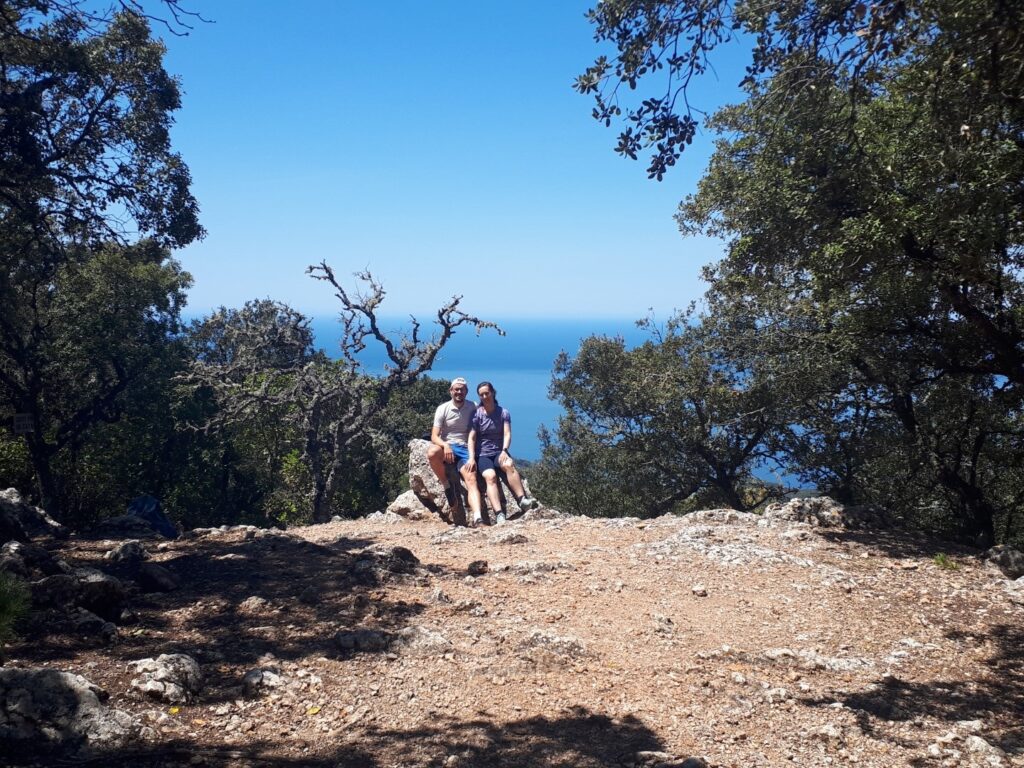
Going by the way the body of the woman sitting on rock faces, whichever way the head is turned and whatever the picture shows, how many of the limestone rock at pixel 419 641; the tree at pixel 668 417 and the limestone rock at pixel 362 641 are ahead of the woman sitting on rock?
2

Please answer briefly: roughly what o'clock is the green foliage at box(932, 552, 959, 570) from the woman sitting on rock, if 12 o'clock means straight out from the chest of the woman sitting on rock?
The green foliage is roughly at 10 o'clock from the woman sitting on rock.

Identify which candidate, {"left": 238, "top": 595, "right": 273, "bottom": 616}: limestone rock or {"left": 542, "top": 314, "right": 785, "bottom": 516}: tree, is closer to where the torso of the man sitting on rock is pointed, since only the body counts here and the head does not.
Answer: the limestone rock

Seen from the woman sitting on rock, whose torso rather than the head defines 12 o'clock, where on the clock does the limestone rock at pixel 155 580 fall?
The limestone rock is roughly at 1 o'clock from the woman sitting on rock.

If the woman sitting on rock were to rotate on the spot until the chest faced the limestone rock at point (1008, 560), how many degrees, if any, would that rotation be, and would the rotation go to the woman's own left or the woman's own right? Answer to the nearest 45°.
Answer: approximately 45° to the woman's own left

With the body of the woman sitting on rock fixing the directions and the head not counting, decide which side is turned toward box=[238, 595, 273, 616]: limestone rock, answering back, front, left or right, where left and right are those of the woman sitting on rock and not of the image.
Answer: front

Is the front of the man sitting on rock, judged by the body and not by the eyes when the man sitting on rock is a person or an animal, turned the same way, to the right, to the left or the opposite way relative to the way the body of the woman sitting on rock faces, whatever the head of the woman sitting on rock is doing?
the same way

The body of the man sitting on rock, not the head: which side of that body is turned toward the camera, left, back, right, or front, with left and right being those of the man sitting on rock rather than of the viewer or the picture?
front

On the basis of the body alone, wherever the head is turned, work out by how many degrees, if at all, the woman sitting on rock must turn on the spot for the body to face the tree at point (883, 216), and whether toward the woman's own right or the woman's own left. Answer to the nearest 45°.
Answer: approximately 45° to the woman's own left

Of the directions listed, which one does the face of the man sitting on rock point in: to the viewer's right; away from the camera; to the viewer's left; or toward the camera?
toward the camera

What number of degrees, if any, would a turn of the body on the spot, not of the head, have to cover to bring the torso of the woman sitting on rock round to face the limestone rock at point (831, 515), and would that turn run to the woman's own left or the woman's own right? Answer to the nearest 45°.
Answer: approximately 90° to the woman's own left

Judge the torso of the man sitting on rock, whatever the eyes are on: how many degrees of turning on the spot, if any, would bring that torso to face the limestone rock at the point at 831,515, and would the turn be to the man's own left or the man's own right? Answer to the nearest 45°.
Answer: approximately 90° to the man's own left

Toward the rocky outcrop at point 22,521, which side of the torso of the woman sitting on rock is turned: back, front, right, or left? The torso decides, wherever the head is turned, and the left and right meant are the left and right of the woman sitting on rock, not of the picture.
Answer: right

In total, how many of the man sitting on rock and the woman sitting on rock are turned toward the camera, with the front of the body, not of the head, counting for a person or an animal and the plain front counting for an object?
2

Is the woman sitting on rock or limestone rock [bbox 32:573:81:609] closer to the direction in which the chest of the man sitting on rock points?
the limestone rock

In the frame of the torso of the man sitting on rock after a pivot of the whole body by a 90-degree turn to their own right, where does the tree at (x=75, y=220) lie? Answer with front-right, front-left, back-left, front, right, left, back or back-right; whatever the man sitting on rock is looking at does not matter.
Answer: front

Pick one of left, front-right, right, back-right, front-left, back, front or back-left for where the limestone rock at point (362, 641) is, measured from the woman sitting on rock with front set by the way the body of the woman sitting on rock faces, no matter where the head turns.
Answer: front

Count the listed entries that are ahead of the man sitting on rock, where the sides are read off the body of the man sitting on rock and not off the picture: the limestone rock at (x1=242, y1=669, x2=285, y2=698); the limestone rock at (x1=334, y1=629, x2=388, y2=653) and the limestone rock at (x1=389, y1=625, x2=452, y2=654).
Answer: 3

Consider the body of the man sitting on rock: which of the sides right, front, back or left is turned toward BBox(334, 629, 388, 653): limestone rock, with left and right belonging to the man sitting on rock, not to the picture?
front
